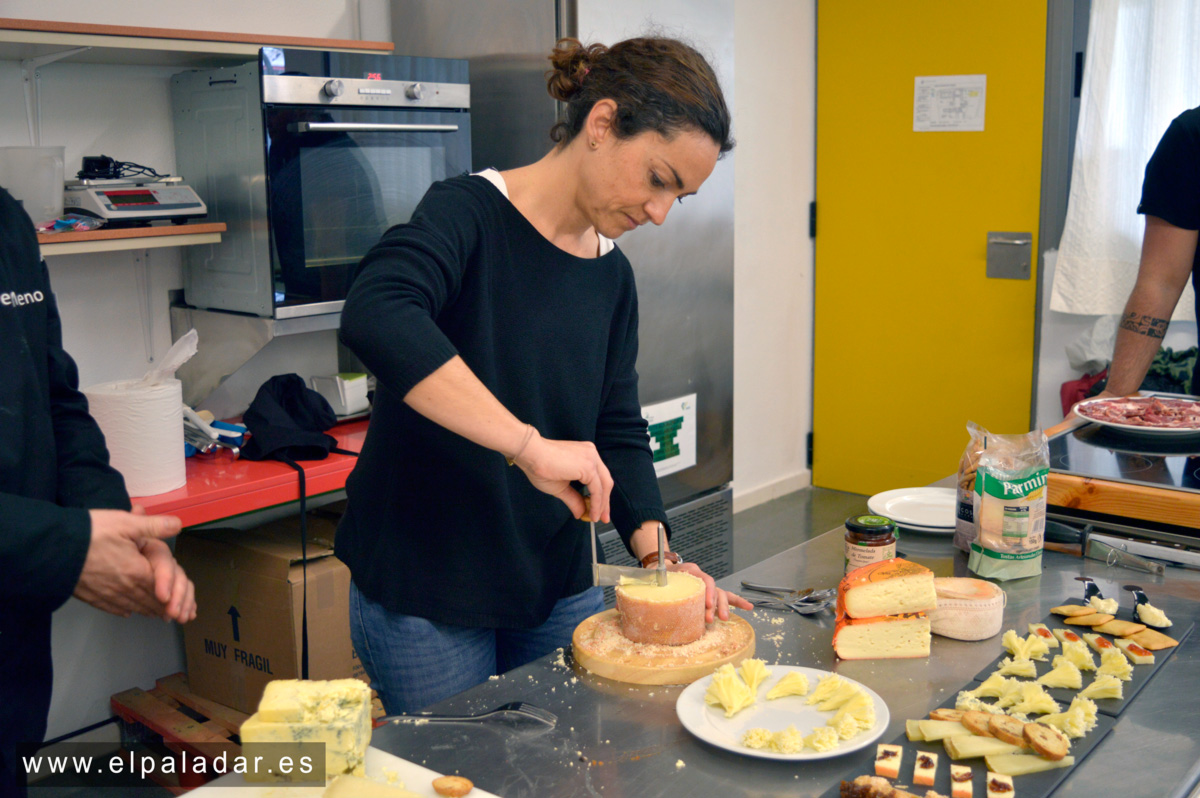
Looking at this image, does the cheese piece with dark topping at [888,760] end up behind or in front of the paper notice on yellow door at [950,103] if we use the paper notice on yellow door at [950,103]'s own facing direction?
in front

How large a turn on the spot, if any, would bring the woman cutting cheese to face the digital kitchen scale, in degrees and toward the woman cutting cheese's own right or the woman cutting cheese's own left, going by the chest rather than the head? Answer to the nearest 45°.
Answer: approximately 180°

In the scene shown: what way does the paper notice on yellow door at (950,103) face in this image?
toward the camera

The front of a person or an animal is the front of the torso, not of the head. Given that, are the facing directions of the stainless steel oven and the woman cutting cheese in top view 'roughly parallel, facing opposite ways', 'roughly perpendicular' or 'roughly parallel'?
roughly parallel

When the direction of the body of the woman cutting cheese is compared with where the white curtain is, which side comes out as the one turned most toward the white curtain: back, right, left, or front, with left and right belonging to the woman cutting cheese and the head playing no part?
left

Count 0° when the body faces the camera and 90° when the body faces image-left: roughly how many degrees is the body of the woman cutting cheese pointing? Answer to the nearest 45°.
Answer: approximately 315°

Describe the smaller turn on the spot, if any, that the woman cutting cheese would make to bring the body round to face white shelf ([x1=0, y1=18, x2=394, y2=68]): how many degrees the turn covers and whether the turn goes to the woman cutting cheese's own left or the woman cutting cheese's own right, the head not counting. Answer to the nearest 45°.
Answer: approximately 180°

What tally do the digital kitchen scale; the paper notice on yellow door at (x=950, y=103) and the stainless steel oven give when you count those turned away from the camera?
0

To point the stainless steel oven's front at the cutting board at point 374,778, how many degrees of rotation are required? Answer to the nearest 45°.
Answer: approximately 45° to its right

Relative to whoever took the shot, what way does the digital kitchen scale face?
facing the viewer and to the right of the viewer

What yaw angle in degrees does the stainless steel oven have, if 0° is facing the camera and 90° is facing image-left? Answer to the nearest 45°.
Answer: approximately 315°

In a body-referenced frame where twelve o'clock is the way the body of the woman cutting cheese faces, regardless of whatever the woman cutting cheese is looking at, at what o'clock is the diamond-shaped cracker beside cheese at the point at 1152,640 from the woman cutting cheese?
The diamond-shaped cracker beside cheese is roughly at 11 o'clock from the woman cutting cheese.

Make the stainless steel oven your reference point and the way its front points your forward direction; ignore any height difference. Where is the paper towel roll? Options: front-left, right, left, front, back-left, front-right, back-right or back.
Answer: right

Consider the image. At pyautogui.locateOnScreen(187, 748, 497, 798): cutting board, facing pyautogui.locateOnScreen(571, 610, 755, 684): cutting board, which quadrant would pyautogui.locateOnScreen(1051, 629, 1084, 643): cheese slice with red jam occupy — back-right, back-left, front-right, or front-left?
front-right
